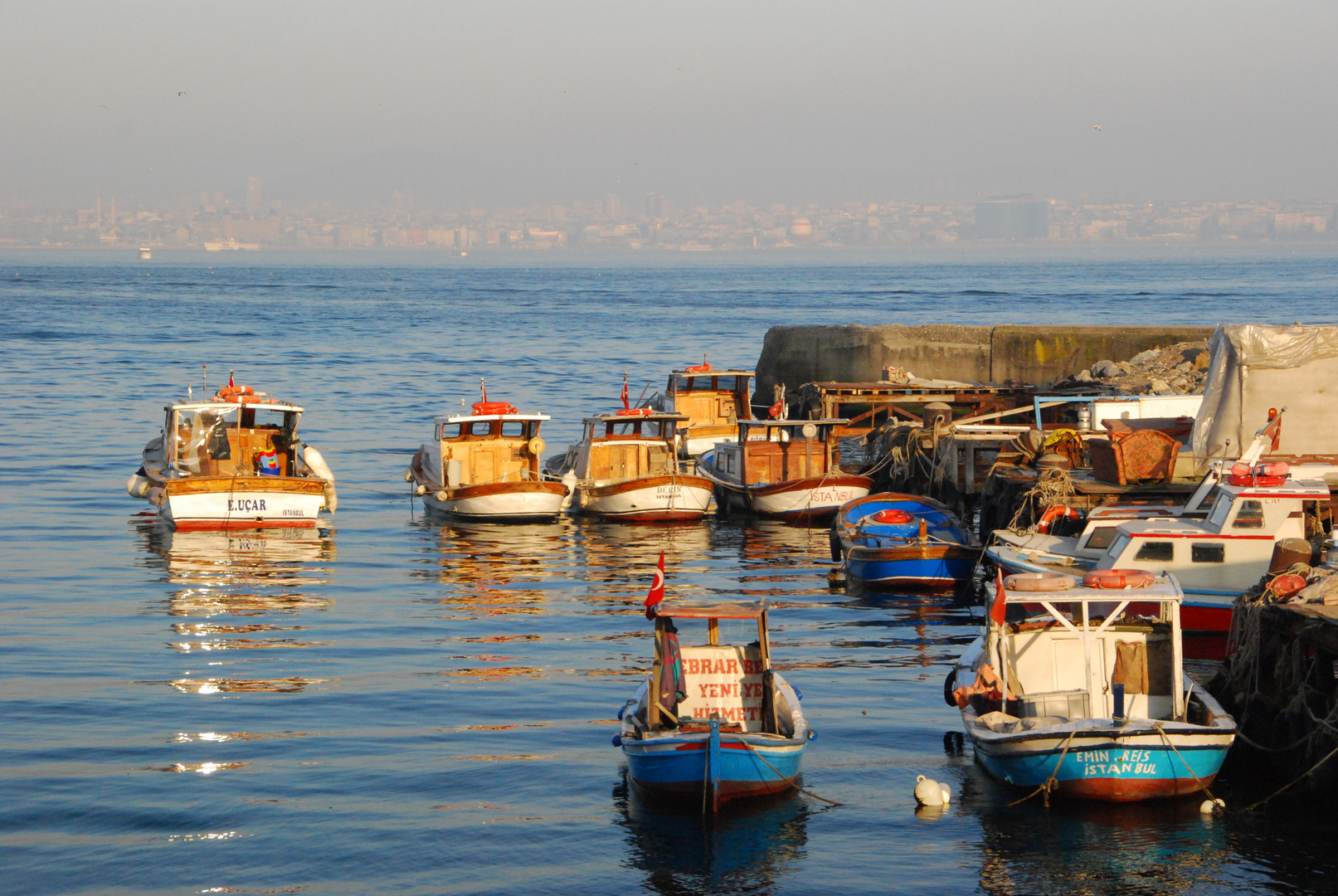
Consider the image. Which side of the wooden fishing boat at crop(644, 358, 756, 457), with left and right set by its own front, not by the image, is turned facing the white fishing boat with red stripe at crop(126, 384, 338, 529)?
left

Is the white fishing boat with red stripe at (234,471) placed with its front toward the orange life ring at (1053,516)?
no

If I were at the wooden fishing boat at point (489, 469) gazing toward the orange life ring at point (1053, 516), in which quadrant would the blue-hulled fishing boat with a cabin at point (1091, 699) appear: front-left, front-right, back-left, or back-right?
front-right

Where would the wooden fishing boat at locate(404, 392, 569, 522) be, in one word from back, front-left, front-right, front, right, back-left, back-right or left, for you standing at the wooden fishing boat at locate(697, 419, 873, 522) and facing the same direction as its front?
front-left

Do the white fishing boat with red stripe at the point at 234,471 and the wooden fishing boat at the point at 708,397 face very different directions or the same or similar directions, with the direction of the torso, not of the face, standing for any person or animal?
same or similar directions

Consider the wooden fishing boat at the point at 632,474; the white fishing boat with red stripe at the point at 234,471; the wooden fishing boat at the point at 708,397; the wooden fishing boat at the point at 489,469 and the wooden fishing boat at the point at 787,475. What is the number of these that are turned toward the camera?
0

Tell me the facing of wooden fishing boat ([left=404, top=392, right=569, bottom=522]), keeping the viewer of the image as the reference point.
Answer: facing away from the viewer and to the left of the viewer

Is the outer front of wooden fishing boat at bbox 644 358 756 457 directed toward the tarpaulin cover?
no

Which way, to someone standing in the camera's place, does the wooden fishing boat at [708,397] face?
facing away from the viewer and to the left of the viewer

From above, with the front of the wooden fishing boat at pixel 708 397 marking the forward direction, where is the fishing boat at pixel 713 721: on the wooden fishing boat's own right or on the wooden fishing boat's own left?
on the wooden fishing boat's own left

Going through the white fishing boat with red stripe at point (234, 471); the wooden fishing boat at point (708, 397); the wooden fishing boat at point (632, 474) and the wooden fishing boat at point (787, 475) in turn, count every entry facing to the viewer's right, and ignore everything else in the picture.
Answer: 0

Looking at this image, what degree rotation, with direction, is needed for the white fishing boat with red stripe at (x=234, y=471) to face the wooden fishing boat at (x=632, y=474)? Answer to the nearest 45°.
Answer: approximately 90° to its right

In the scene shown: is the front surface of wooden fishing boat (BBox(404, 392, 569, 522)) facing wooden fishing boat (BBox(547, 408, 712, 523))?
no

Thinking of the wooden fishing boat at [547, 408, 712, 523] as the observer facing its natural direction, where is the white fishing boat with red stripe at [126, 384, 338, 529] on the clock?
The white fishing boat with red stripe is roughly at 10 o'clock from the wooden fishing boat.

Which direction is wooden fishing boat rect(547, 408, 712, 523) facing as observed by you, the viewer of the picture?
facing away from the viewer and to the left of the viewer

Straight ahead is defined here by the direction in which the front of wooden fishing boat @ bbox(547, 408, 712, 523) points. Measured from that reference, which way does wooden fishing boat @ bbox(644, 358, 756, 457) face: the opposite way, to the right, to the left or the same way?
the same way

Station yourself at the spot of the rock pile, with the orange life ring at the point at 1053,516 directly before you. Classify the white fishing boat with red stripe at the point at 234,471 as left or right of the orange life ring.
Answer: right

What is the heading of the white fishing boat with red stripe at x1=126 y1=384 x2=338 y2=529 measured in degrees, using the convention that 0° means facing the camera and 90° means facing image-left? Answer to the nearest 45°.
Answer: approximately 180°
